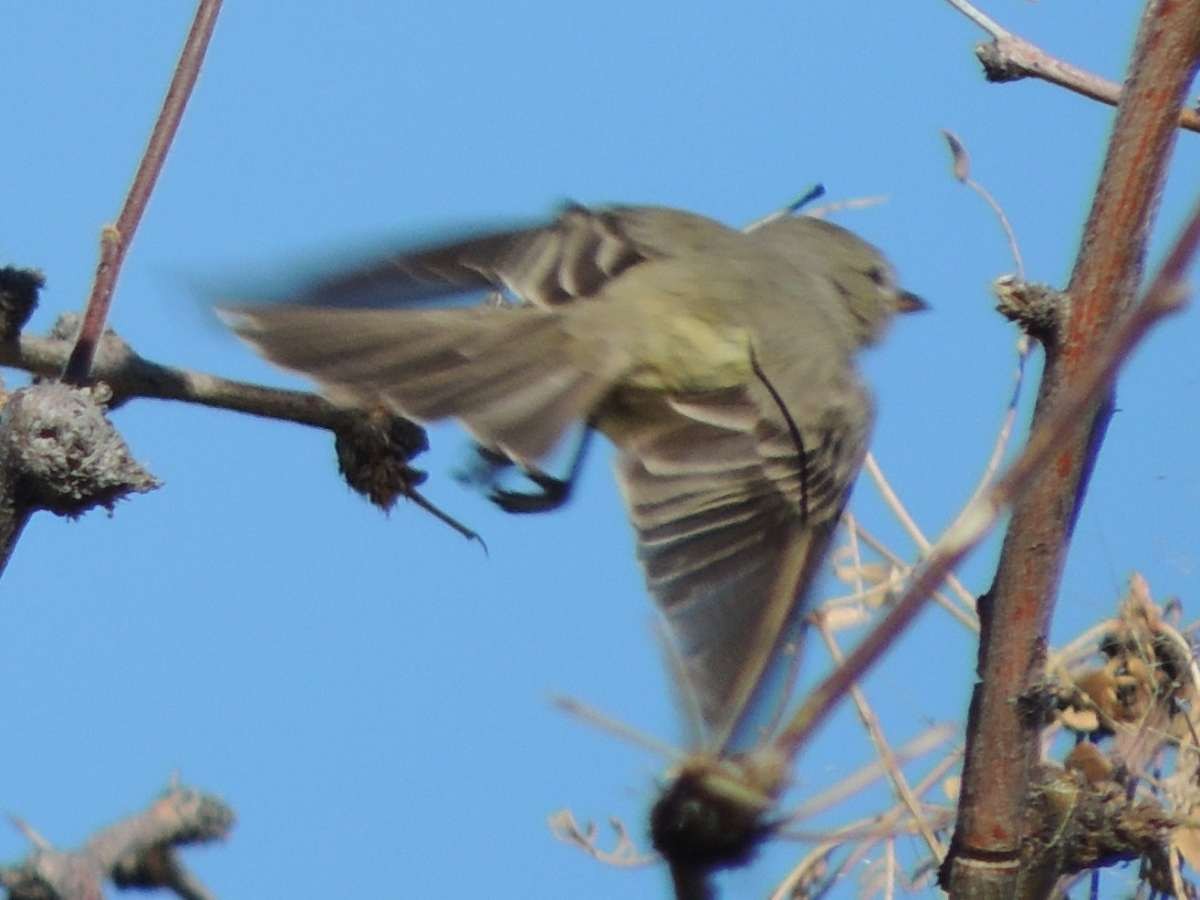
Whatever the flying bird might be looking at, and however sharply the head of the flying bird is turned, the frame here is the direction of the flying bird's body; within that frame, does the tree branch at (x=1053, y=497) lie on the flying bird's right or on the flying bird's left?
on the flying bird's right

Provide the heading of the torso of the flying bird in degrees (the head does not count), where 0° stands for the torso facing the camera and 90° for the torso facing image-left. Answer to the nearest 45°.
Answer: approximately 270°
